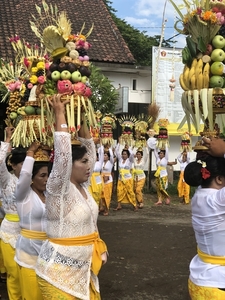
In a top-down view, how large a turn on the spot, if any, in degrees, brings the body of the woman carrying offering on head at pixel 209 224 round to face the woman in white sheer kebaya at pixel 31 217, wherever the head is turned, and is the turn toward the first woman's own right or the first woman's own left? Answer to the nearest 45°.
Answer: approximately 135° to the first woman's own left

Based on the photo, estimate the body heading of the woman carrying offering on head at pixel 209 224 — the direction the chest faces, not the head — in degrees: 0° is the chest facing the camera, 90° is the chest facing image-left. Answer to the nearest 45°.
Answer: approximately 225°

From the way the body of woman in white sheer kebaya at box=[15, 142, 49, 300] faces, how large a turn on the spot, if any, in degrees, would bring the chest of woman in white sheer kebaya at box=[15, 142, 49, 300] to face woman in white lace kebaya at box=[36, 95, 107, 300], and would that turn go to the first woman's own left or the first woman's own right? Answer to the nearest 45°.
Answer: approximately 45° to the first woman's own right
